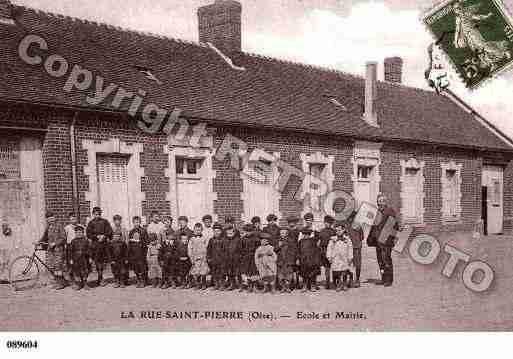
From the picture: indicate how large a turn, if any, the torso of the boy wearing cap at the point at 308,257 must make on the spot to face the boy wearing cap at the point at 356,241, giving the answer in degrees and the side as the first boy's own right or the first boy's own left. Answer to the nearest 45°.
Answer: approximately 135° to the first boy's own left

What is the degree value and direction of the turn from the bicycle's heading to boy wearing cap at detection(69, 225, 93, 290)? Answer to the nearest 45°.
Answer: approximately 135° to its left

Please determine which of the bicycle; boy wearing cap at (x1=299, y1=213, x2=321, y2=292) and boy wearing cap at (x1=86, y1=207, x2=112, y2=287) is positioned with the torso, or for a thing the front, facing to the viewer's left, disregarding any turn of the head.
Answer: the bicycle

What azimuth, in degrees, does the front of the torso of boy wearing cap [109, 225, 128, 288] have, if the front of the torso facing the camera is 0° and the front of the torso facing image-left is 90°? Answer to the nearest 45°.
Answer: approximately 0°

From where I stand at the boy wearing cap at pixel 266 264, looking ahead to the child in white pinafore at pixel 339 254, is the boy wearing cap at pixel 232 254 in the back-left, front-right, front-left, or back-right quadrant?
back-left

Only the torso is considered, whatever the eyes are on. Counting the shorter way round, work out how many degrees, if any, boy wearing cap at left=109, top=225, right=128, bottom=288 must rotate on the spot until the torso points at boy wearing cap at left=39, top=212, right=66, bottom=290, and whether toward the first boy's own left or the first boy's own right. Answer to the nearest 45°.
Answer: approximately 90° to the first boy's own right

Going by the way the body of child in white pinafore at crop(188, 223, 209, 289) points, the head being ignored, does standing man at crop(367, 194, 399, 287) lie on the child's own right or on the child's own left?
on the child's own left

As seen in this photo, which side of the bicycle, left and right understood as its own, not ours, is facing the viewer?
left

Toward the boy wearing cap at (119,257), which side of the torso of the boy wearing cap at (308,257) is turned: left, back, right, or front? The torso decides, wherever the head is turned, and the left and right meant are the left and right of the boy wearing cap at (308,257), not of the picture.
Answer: right
